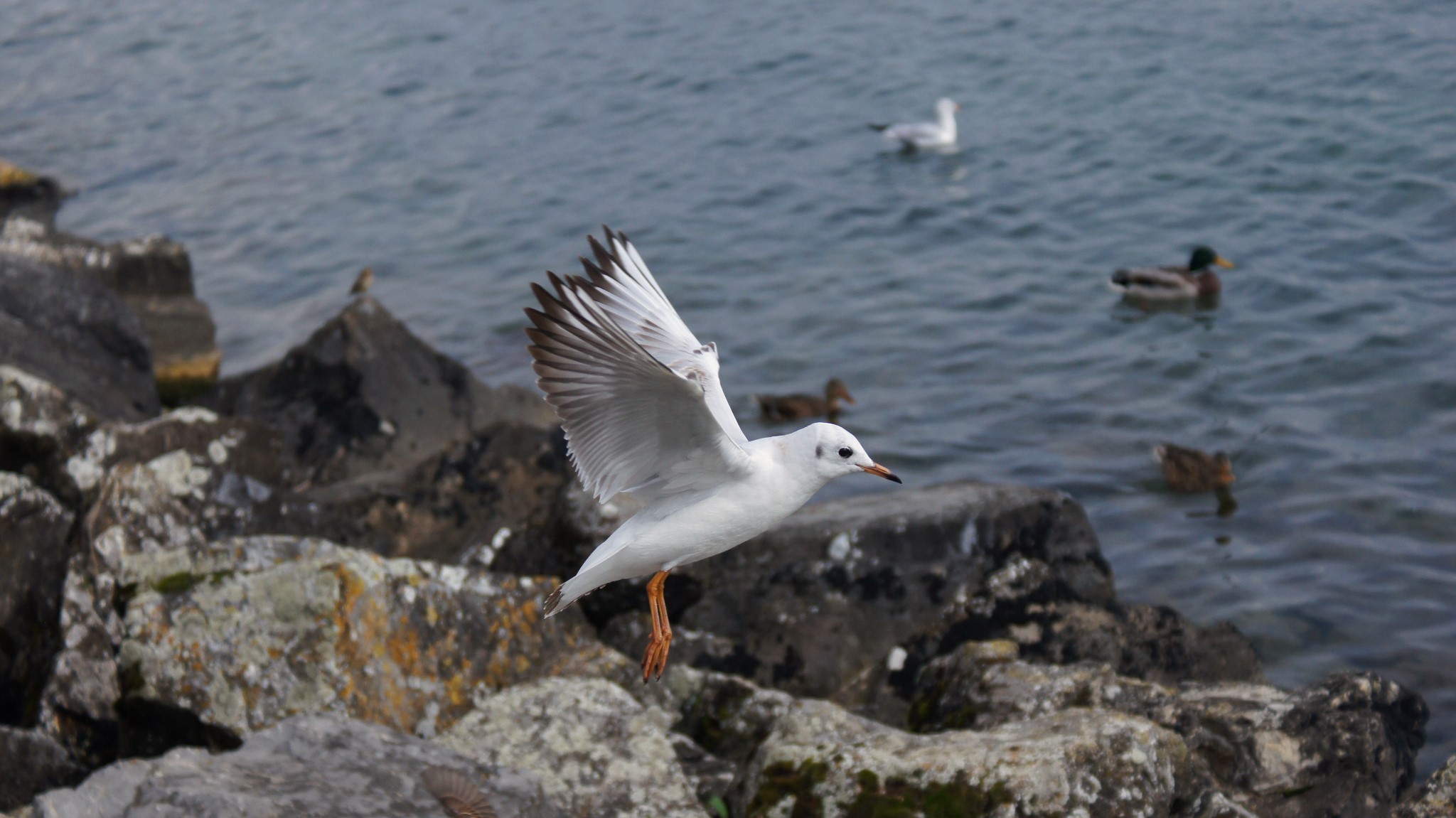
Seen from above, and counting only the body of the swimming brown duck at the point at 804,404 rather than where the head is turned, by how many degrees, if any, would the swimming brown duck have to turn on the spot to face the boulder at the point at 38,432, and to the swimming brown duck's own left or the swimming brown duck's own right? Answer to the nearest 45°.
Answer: approximately 135° to the swimming brown duck's own right

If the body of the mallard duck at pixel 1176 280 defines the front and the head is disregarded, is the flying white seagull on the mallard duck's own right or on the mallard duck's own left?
on the mallard duck's own right

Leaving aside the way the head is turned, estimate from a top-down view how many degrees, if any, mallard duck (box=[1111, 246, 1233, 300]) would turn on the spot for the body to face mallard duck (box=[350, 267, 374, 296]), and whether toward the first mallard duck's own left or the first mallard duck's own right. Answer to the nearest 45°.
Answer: approximately 180°

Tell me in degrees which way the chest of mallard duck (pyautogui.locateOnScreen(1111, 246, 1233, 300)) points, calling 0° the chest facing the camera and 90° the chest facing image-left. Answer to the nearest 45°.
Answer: approximately 270°

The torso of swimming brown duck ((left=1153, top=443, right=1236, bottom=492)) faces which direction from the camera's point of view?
to the viewer's right

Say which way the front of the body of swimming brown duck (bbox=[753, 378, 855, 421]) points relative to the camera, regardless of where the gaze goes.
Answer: to the viewer's right

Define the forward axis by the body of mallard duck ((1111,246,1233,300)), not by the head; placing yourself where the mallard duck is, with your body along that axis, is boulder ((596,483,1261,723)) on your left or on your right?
on your right

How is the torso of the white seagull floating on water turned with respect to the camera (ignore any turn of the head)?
to the viewer's right

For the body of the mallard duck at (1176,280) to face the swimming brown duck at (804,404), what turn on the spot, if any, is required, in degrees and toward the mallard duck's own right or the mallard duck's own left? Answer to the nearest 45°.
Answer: approximately 135° to the mallard duck's own right

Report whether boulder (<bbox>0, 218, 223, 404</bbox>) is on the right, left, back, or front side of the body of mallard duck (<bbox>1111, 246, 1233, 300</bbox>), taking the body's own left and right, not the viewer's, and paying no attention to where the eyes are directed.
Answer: back

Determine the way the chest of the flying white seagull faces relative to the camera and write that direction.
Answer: to the viewer's right

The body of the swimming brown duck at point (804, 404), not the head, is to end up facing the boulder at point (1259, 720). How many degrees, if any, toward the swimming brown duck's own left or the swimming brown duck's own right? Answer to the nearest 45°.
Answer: approximately 90° to the swimming brown duck's own right
